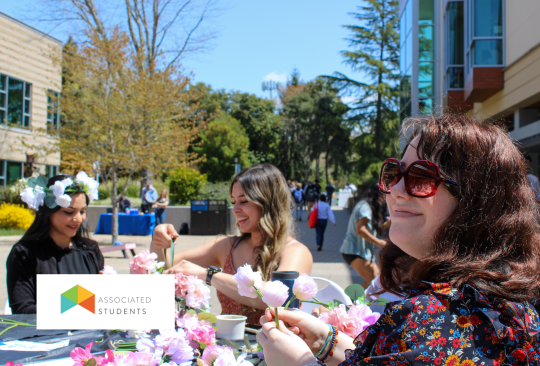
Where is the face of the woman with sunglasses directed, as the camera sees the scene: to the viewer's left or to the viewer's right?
to the viewer's left
